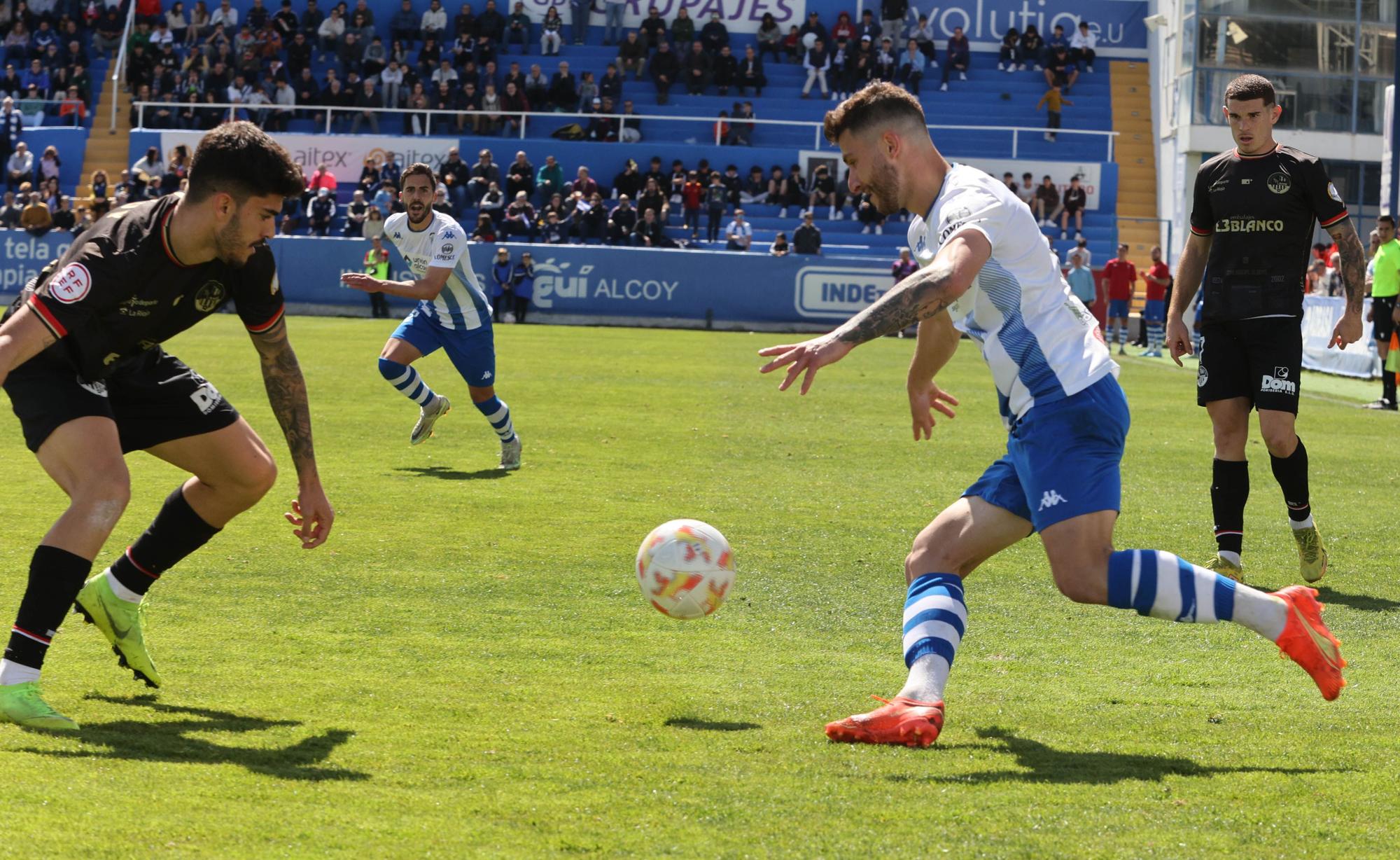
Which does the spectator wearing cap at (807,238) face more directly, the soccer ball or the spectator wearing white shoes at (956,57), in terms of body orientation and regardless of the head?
the soccer ball

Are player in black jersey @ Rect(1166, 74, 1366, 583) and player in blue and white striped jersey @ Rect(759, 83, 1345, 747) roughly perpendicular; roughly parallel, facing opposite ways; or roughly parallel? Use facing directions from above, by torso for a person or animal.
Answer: roughly perpendicular

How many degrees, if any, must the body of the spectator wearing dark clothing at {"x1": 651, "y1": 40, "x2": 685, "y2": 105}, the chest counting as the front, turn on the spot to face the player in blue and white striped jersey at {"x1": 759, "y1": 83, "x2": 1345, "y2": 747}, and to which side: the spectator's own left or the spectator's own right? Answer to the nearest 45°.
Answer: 0° — they already face them

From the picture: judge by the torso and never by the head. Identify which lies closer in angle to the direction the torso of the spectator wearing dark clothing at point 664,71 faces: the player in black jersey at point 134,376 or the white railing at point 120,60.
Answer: the player in black jersey

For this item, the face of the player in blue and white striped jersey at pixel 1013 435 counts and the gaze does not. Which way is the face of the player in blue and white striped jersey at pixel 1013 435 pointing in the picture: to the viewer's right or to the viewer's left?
to the viewer's left

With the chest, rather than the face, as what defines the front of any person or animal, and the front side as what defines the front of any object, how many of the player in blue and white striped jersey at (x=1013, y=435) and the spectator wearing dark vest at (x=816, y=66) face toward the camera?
1

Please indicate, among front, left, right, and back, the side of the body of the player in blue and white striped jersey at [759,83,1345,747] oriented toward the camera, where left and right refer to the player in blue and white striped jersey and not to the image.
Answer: left
